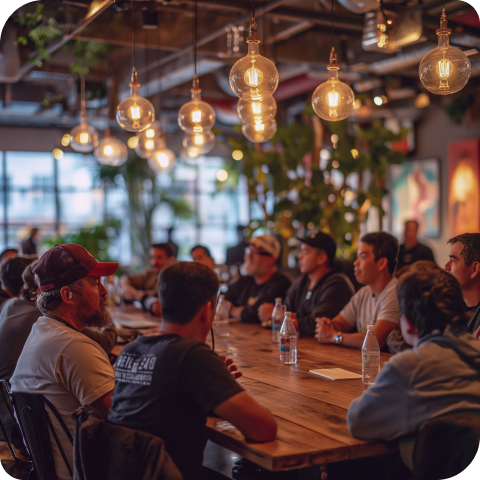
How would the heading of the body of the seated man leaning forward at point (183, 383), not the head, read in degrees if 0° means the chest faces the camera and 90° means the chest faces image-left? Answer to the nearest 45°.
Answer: approximately 225°

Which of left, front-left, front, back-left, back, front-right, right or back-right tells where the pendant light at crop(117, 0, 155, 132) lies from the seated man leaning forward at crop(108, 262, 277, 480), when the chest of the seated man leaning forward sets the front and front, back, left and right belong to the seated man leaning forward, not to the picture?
front-left

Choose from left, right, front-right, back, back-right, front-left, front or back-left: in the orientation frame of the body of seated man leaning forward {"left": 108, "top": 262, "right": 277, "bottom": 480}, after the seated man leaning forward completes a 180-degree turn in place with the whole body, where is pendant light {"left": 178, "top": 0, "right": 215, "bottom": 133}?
back-right

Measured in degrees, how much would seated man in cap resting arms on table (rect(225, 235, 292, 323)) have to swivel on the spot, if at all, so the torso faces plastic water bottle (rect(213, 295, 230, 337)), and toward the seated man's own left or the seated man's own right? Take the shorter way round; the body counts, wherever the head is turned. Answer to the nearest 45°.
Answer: approximately 45° to the seated man's own left

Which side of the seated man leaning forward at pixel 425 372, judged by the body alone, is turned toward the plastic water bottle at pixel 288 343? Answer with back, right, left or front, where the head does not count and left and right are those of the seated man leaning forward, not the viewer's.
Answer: front

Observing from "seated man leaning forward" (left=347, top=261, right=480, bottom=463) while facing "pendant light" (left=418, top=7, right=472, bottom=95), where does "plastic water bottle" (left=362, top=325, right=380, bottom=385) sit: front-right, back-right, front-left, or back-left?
front-left

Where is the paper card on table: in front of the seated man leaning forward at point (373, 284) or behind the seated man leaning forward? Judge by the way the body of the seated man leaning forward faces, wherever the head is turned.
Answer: in front

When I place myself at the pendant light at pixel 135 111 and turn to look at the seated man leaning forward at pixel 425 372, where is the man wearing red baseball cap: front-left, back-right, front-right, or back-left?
front-right

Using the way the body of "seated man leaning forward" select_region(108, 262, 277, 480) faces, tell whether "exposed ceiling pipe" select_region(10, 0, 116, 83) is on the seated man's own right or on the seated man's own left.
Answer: on the seated man's own left

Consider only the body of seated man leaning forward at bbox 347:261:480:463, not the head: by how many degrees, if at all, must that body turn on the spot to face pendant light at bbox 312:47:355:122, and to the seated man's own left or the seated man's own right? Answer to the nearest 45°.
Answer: approximately 45° to the seated man's own right

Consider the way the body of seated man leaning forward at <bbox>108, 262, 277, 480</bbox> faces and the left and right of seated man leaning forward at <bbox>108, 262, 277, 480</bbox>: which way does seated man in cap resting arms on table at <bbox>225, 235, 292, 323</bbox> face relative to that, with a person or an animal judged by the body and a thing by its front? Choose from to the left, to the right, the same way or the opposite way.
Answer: the opposite way

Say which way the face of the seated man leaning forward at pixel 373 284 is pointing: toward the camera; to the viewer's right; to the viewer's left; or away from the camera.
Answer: to the viewer's left

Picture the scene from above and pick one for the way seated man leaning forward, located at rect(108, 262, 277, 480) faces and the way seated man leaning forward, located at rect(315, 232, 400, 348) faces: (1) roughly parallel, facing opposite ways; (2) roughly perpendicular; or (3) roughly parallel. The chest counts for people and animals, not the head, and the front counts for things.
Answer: roughly parallel, facing opposite ways

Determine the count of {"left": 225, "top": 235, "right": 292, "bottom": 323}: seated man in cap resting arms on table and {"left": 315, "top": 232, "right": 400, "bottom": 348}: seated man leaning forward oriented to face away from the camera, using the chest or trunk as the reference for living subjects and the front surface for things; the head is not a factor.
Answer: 0

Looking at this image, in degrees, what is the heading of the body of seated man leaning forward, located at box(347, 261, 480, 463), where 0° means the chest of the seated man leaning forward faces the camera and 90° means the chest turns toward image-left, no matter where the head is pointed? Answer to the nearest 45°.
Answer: approximately 135°

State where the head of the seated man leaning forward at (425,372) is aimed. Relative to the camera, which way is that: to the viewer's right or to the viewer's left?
to the viewer's left
